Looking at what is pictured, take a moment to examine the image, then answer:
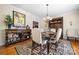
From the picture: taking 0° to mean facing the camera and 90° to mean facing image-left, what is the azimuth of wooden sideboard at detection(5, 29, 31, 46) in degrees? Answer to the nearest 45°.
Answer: approximately 315°

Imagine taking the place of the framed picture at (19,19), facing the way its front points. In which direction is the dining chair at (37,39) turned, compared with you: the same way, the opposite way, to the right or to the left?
to the left

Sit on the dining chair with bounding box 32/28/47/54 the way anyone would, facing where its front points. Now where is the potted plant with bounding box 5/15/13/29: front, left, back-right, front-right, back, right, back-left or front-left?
back-left

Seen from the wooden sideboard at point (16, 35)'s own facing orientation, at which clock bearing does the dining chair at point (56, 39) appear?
The dining chair is roughly at 11 o'clock from the wooden sideboard.

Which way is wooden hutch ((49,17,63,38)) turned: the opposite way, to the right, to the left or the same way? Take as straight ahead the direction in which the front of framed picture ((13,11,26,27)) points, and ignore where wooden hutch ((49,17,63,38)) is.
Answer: to the right

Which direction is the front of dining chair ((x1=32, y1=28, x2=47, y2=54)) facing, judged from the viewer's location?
facing away from the viewer and to the right of the viewer

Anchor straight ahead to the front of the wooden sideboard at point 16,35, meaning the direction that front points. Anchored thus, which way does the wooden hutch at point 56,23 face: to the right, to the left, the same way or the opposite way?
to the right

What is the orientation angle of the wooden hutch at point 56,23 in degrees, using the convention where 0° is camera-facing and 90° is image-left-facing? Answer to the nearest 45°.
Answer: approximately 45°

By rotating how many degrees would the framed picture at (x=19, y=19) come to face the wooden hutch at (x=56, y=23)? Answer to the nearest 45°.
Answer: approximately 45° to its left
